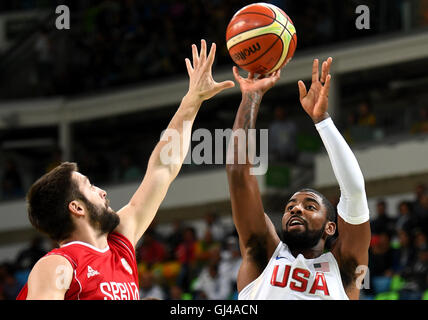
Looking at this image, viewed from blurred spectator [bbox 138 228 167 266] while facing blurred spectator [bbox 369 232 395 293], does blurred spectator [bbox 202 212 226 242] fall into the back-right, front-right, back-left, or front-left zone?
front-left

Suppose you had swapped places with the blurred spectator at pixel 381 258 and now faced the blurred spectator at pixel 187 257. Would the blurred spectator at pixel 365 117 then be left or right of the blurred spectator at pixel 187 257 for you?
right

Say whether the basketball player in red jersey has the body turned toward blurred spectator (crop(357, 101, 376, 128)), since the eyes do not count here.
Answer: no

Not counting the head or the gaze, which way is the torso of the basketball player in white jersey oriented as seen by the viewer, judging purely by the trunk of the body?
toward the camera

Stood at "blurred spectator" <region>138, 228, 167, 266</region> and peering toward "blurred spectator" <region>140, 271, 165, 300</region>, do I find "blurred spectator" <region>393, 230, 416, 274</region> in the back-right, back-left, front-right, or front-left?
front-left

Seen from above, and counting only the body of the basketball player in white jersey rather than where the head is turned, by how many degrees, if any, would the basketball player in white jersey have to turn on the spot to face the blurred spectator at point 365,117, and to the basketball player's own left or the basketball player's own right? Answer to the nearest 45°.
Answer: approximately 180°

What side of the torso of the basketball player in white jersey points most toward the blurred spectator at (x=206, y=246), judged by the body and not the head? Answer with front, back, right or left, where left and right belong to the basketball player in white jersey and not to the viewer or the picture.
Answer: back

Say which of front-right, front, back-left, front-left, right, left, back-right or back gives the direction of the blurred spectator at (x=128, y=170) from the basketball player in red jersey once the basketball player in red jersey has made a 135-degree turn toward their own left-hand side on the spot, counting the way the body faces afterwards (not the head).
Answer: front

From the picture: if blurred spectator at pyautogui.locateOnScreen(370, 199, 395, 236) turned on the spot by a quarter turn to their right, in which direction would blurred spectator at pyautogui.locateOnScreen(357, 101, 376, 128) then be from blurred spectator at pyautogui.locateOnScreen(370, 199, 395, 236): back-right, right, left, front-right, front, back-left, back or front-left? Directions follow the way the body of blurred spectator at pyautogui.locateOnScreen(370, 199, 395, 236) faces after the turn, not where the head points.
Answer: right

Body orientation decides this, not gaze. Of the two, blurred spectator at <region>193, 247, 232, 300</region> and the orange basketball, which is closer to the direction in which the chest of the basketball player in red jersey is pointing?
the orange basketball

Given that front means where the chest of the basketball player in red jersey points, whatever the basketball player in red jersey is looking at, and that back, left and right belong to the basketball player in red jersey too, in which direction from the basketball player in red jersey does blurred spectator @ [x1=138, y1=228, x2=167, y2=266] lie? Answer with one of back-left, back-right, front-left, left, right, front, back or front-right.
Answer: back-left

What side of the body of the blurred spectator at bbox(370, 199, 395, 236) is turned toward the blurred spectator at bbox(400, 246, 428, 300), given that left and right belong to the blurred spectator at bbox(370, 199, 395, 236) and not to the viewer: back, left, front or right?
front

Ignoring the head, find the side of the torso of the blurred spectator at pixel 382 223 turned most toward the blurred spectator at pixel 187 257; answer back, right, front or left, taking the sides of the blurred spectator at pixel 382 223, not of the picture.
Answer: right

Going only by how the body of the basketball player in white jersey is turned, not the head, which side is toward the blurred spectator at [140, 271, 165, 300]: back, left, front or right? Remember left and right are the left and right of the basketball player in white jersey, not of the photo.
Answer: back

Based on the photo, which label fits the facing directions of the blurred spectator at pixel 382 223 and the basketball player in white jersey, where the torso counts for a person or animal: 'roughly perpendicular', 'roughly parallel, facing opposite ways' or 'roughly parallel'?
roughly parallel

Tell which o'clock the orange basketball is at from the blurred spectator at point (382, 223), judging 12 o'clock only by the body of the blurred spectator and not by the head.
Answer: The orange basketball is roughly at 12 o'clock from the blurred spectator.

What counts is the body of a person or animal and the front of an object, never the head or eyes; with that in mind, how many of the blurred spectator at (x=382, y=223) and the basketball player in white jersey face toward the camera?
2

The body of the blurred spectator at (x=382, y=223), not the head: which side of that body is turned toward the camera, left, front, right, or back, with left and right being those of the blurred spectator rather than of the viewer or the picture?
front

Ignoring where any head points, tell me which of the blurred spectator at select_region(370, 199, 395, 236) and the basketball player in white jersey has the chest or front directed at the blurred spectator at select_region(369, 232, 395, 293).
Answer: the blurred spectator at select_region(370, 199, 395, 236)

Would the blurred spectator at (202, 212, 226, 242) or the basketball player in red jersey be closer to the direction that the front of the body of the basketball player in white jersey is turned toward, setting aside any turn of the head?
the basketball player in red jersey

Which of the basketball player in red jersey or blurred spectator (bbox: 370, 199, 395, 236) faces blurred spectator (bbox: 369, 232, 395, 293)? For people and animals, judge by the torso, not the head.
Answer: blurred spectator (bbox: 370, 199, 395, 236)
